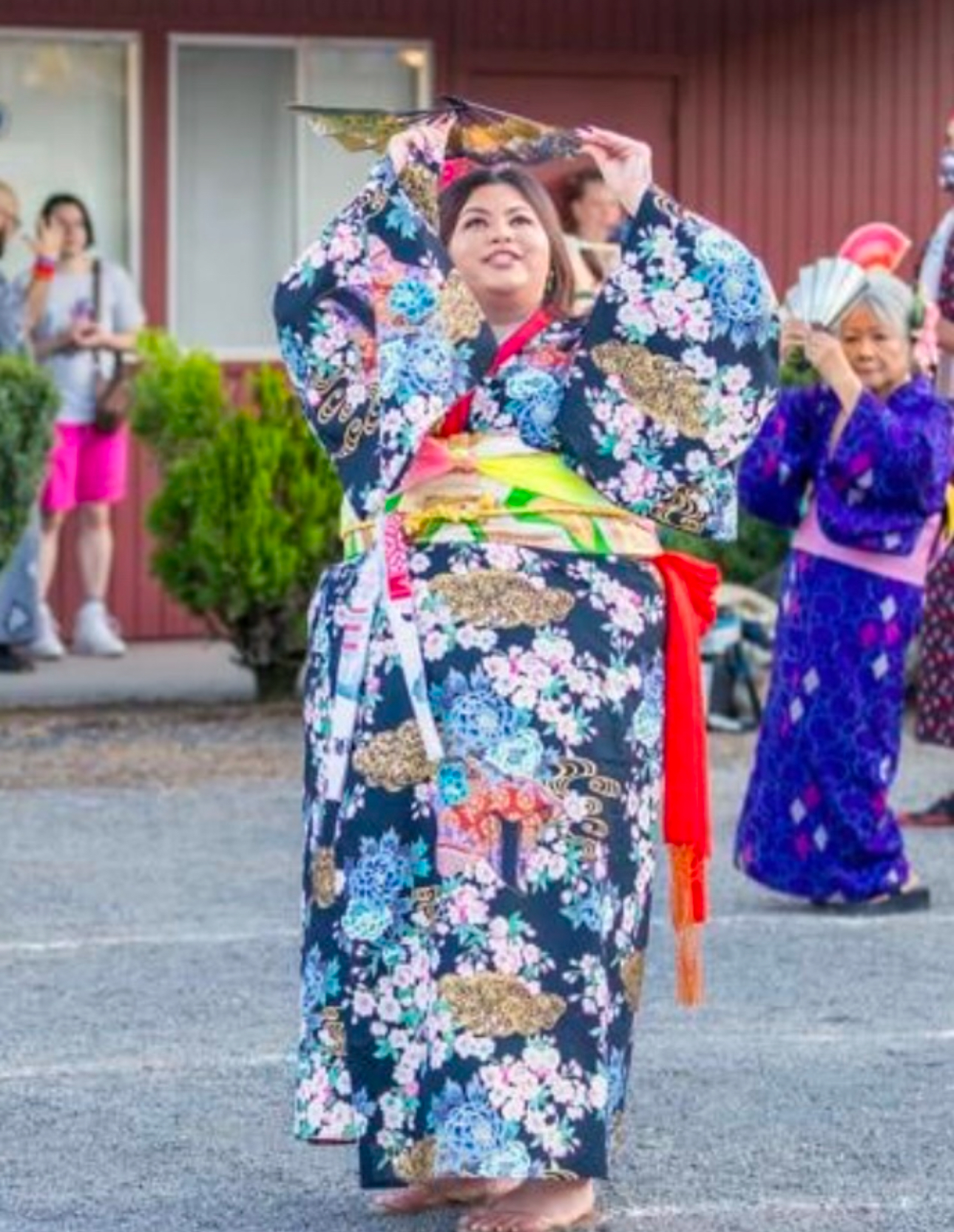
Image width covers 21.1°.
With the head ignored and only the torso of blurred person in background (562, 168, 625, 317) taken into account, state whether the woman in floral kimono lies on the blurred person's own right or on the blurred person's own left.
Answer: on the blurred person's own right

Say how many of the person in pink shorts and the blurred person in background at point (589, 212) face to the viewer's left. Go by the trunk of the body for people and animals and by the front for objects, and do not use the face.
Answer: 0

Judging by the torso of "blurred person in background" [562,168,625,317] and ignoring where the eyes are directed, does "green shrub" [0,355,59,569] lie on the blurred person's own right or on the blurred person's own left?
on the blurred person's own right

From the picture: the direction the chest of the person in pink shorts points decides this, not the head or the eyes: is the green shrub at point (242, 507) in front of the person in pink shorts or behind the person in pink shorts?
in front

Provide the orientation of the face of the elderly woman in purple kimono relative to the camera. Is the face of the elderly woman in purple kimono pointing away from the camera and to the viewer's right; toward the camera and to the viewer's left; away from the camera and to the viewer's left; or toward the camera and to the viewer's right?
toward the camera and to the viewer's left

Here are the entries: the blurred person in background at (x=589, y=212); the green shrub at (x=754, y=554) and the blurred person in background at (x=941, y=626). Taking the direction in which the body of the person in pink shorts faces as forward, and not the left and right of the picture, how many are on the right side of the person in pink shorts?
0

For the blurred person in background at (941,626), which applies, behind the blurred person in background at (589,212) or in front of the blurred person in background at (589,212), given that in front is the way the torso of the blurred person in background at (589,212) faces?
in front

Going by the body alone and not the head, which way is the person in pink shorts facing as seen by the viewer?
toward the camera

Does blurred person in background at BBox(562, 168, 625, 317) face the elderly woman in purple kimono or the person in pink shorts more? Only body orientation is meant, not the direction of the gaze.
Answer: the elderly woman in purple kimono

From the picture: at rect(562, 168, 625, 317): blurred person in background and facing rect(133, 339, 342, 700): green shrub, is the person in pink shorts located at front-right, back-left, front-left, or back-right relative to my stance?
front-right

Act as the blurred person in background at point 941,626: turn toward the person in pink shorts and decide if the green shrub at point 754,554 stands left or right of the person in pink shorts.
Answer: right

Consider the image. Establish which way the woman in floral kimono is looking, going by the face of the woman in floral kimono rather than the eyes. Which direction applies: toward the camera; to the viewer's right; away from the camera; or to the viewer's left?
toward the camera
